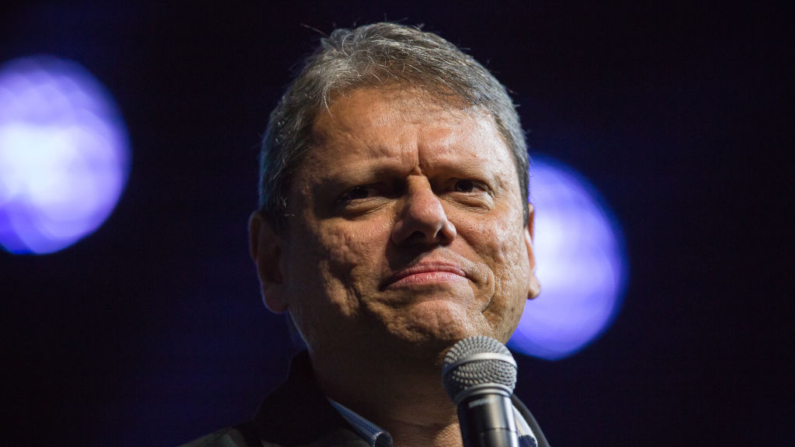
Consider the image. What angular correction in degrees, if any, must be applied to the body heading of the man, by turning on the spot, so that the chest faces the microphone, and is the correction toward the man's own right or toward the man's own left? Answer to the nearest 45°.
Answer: approximately 45° to the man's own right

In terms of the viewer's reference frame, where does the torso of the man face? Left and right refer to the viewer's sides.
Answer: facing the viewer and to the right of the viewer
